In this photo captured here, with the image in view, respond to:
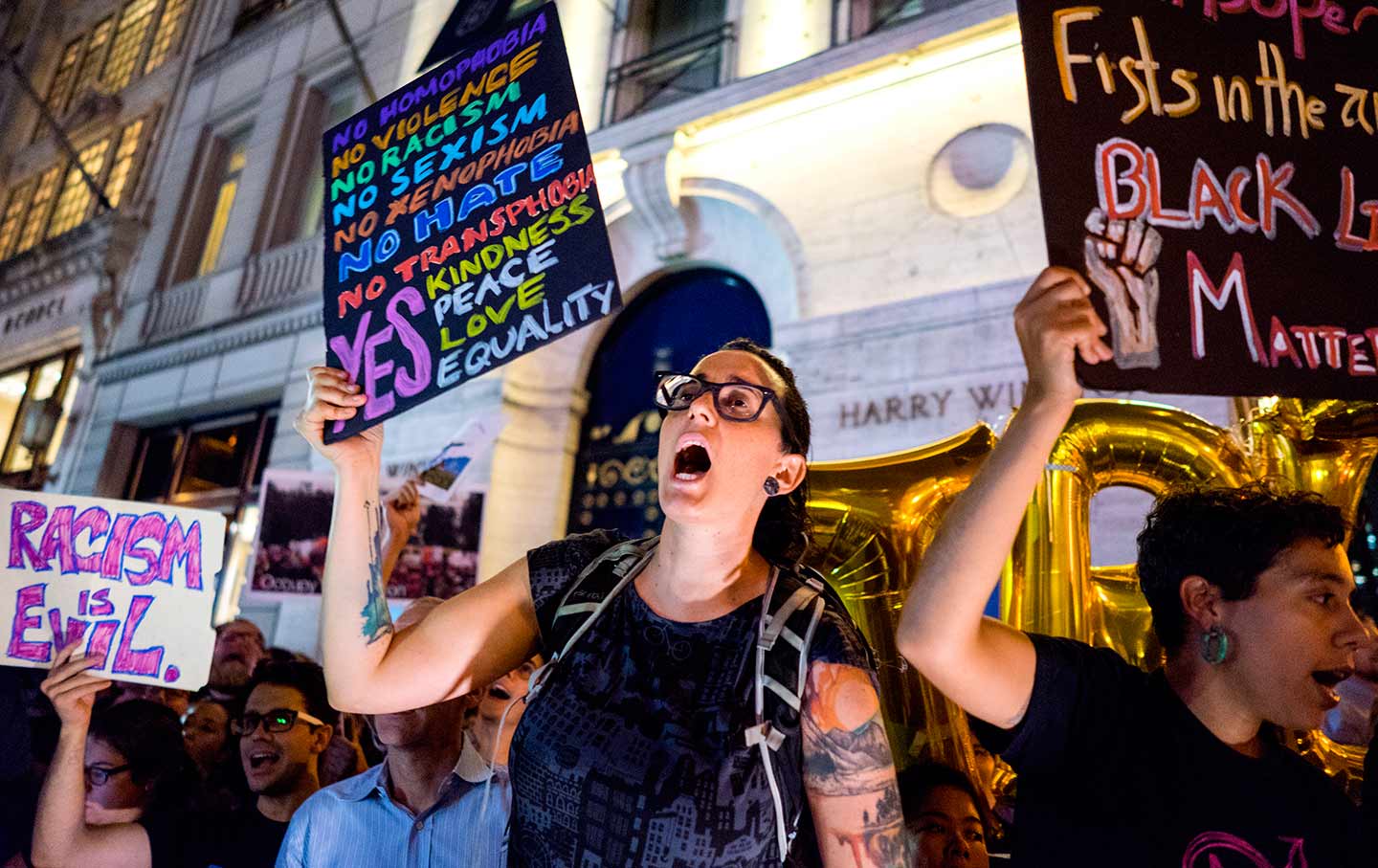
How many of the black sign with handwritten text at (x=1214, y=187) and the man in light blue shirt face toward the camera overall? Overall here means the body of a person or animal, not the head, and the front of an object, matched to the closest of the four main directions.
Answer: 2

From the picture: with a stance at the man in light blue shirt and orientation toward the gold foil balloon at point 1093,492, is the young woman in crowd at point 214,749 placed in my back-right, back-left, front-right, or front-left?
back-left

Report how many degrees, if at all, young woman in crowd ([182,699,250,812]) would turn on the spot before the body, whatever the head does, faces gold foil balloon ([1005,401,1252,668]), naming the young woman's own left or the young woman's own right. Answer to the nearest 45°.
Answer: approximately 90° to the young woman's own left

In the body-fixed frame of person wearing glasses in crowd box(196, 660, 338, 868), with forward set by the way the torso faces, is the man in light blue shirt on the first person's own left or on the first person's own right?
on the first person's own left

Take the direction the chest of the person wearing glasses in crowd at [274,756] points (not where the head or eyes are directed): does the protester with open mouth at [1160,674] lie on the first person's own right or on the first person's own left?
on the first person's own left

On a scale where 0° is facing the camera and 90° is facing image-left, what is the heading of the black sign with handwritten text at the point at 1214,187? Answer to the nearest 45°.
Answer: approximately 0°

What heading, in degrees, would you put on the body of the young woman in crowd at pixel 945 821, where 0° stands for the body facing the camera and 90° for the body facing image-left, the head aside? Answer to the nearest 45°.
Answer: approximately 315°

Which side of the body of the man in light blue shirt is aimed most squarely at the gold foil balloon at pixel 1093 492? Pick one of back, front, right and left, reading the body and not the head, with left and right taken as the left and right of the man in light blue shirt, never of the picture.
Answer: left

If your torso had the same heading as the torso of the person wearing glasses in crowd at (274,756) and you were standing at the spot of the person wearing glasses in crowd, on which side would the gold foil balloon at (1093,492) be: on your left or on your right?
on your left

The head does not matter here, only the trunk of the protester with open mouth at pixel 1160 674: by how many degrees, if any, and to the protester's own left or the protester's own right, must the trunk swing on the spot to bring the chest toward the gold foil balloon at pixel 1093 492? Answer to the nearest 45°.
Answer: approximately 135° to the protester's own left
